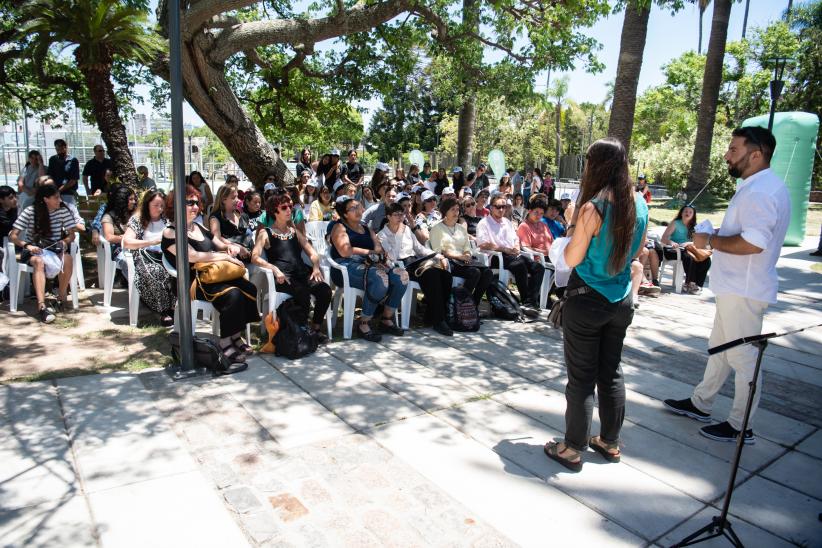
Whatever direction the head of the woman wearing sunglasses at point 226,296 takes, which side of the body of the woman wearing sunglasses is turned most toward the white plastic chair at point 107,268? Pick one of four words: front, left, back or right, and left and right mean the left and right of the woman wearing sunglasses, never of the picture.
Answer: back

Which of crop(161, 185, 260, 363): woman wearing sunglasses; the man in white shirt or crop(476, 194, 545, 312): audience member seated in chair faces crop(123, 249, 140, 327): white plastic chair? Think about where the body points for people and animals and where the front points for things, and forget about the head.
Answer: the man in white shirt

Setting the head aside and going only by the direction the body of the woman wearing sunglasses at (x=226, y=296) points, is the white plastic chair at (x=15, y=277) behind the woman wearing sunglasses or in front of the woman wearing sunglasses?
behind

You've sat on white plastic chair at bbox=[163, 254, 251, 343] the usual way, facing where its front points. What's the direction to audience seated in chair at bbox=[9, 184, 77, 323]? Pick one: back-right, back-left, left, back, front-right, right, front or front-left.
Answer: back

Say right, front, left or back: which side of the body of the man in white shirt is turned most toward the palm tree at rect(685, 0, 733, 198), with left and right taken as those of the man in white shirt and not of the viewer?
right

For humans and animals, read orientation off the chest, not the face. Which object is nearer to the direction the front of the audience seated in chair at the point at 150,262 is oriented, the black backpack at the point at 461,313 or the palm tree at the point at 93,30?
the black backpack

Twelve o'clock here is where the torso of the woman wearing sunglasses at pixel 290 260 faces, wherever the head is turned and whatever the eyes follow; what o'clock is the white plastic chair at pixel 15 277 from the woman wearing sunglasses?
The white plastic chair is roughly at 5 o'clock from the woman wearing sunglasses.

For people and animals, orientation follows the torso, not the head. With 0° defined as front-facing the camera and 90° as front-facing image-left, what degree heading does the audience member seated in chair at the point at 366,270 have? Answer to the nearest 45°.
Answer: approximately 315°

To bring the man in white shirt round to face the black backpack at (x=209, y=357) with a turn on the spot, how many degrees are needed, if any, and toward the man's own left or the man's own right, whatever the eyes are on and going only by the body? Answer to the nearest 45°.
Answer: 0° — they already face it

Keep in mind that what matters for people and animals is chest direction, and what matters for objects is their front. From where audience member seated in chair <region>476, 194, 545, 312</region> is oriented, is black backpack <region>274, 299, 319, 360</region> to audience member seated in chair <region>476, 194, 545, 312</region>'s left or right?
on their right

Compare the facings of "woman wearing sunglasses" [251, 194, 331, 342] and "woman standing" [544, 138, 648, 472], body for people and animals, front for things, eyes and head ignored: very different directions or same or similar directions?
very different directions

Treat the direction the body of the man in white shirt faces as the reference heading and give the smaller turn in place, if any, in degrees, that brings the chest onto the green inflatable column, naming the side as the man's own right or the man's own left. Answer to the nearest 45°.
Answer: approximately 90° to the man's own right

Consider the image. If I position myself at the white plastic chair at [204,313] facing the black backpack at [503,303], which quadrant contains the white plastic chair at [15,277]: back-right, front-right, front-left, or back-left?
back-left

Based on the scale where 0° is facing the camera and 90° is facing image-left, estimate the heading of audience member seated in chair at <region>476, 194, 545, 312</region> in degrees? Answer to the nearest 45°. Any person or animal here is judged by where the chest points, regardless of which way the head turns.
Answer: approximately 315°
